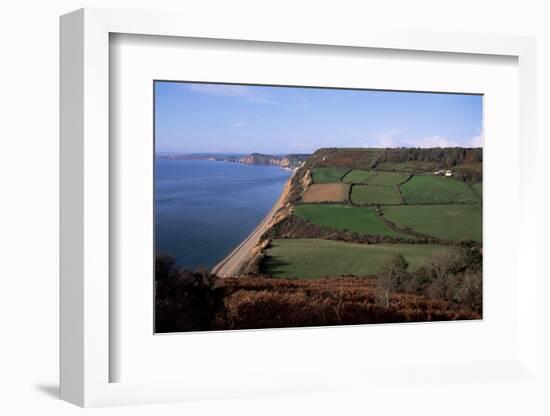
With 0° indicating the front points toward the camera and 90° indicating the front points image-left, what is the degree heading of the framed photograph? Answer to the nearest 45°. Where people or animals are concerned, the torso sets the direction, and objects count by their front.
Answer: approximately 315°
